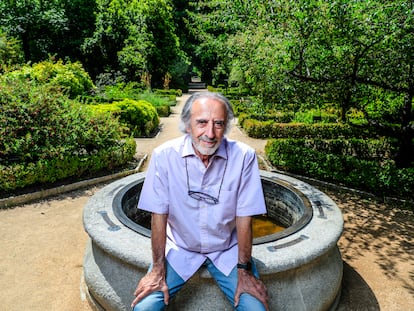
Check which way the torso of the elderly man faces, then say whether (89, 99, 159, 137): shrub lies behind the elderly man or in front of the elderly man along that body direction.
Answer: behind

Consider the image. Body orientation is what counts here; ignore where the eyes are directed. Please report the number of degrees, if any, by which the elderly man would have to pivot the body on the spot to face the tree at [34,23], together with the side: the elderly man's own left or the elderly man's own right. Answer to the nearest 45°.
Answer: approximately 135° to the elderly man's own right

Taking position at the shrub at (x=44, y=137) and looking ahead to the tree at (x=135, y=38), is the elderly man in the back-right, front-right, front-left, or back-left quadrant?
back-right

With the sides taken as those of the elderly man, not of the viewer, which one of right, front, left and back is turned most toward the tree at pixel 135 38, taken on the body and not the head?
back

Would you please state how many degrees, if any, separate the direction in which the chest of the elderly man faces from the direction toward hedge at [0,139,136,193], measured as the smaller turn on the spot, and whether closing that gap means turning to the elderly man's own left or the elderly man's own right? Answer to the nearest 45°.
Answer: approximately 135° to the elderly man's own right

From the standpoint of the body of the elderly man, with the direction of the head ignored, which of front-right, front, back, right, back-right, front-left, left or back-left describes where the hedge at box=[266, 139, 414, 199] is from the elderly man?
back-left

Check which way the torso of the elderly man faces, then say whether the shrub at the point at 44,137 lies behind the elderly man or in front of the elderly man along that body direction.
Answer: behind

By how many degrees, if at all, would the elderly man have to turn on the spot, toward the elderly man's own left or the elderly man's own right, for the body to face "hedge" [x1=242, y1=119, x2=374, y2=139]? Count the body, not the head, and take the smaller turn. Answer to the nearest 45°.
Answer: approximately 180°

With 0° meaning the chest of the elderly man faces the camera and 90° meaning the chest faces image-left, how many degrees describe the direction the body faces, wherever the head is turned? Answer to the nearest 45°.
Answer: approximately 0°

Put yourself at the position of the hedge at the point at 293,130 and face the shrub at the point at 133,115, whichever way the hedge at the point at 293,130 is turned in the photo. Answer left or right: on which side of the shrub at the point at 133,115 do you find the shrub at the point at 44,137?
left
